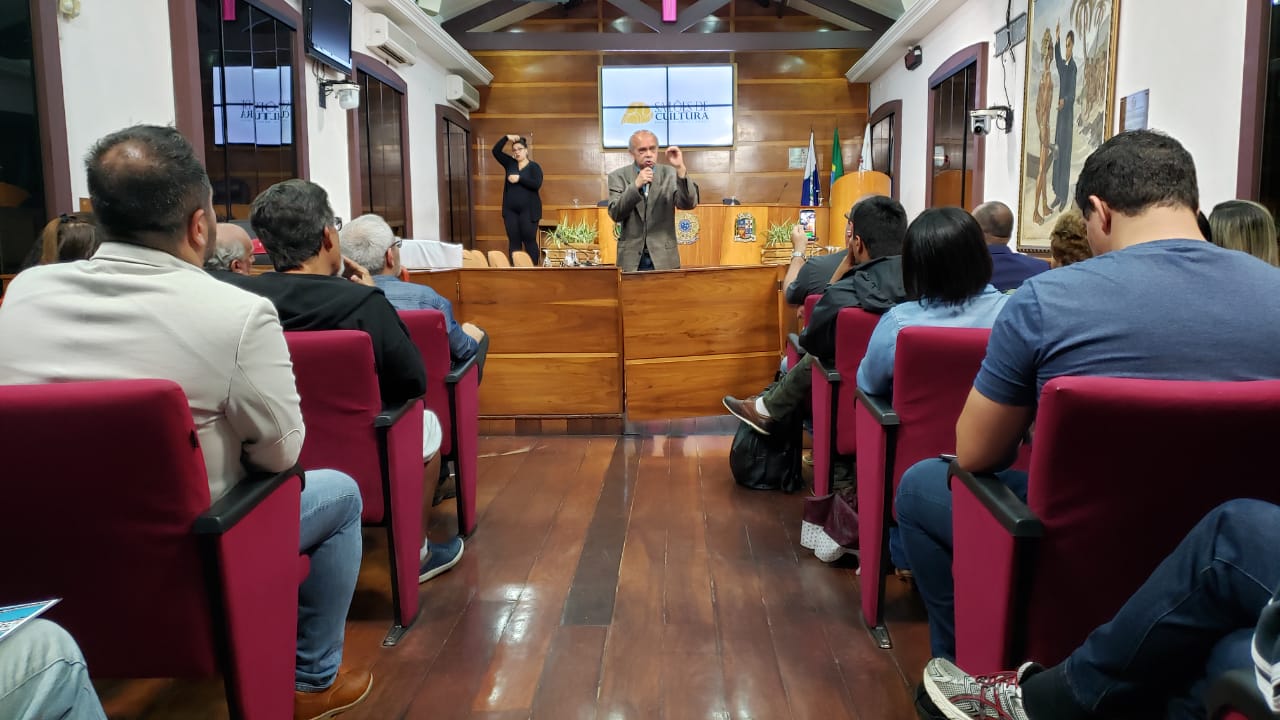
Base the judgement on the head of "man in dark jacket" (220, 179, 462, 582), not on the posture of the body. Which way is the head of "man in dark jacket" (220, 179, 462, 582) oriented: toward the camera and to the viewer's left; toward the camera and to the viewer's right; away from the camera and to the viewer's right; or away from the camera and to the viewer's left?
away from the camera and to the viewer's right

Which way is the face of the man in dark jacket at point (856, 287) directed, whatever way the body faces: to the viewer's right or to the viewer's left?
to the viewer's left

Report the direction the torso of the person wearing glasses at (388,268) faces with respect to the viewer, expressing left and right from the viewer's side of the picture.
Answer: facing away from the viewer and to the right of the viewer

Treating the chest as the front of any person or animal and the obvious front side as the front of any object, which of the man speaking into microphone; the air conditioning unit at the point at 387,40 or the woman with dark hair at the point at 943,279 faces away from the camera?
the woman with dark hair

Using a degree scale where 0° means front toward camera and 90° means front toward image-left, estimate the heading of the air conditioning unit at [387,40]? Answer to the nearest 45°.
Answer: approximately 315°

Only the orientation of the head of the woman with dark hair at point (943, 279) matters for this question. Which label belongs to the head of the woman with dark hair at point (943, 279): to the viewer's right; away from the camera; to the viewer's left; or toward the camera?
away from the camera

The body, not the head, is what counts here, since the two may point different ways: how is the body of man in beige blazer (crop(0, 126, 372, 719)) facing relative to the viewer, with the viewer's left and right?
facing away from the viewer and to the right of the viewer

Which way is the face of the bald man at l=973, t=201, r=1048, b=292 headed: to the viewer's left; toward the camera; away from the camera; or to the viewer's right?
away from the camera

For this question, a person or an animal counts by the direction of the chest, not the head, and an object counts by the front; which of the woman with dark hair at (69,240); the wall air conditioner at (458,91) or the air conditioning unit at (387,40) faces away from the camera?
the woman with dark hair
